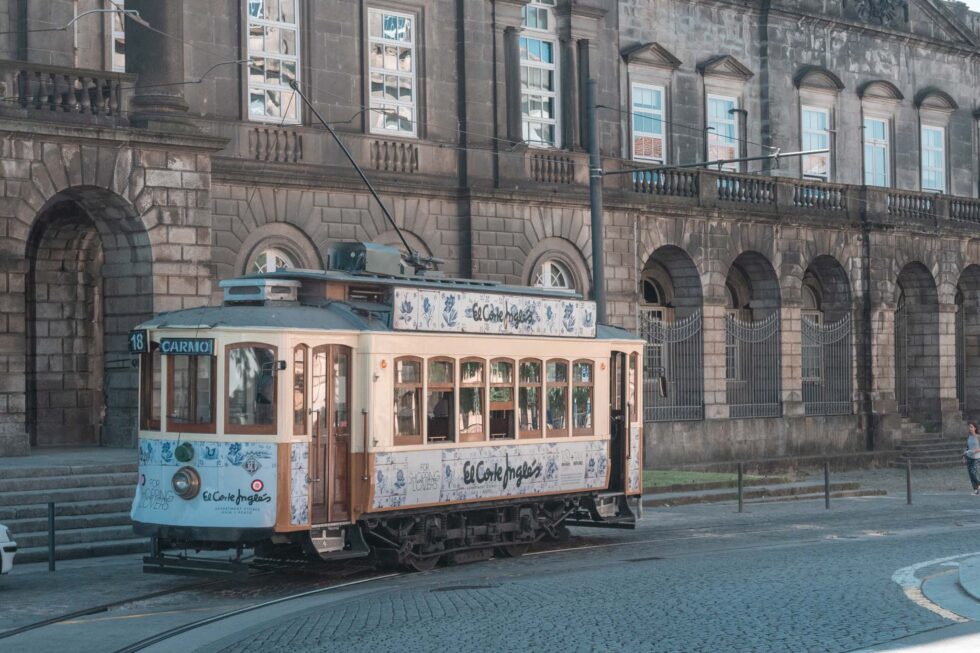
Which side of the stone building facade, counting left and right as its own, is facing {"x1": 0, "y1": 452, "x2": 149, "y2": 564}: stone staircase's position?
right

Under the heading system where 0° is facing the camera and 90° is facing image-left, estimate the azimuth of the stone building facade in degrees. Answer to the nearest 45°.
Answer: approximately 315°

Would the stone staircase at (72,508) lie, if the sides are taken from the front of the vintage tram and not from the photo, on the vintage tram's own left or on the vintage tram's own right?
on the vintage tram's own right

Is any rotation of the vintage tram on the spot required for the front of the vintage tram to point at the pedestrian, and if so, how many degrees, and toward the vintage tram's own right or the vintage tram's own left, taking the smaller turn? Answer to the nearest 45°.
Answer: approximately 180°

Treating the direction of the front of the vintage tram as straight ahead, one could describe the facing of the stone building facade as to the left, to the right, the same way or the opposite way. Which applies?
to the left

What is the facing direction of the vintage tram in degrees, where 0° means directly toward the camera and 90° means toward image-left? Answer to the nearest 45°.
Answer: approximately 45°
